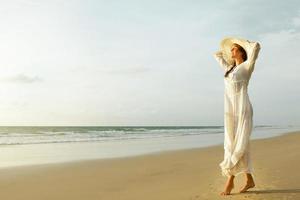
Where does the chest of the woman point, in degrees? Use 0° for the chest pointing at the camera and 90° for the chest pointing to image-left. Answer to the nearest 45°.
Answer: approximately 45°

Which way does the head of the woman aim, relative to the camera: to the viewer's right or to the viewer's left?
to the viewer's left
